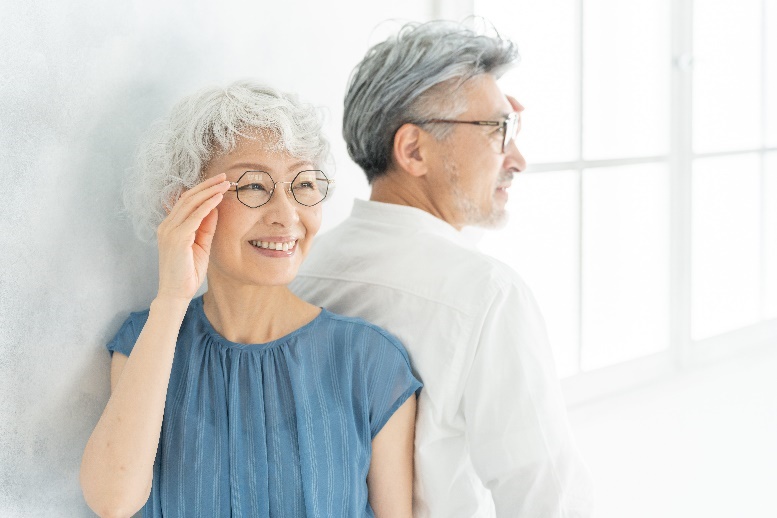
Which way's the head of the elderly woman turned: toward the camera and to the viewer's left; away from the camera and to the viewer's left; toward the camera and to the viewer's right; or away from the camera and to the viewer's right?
toward the camera and to the viewer's right

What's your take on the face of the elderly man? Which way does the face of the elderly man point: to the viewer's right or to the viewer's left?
to the viewer's right

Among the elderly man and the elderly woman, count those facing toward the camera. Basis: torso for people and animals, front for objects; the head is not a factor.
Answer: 1

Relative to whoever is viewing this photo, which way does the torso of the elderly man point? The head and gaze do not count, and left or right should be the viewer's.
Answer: facing away from the viewer and to the right of the viewer

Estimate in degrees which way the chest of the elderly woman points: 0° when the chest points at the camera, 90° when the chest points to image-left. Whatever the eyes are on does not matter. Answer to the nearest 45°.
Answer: approximately 0°
